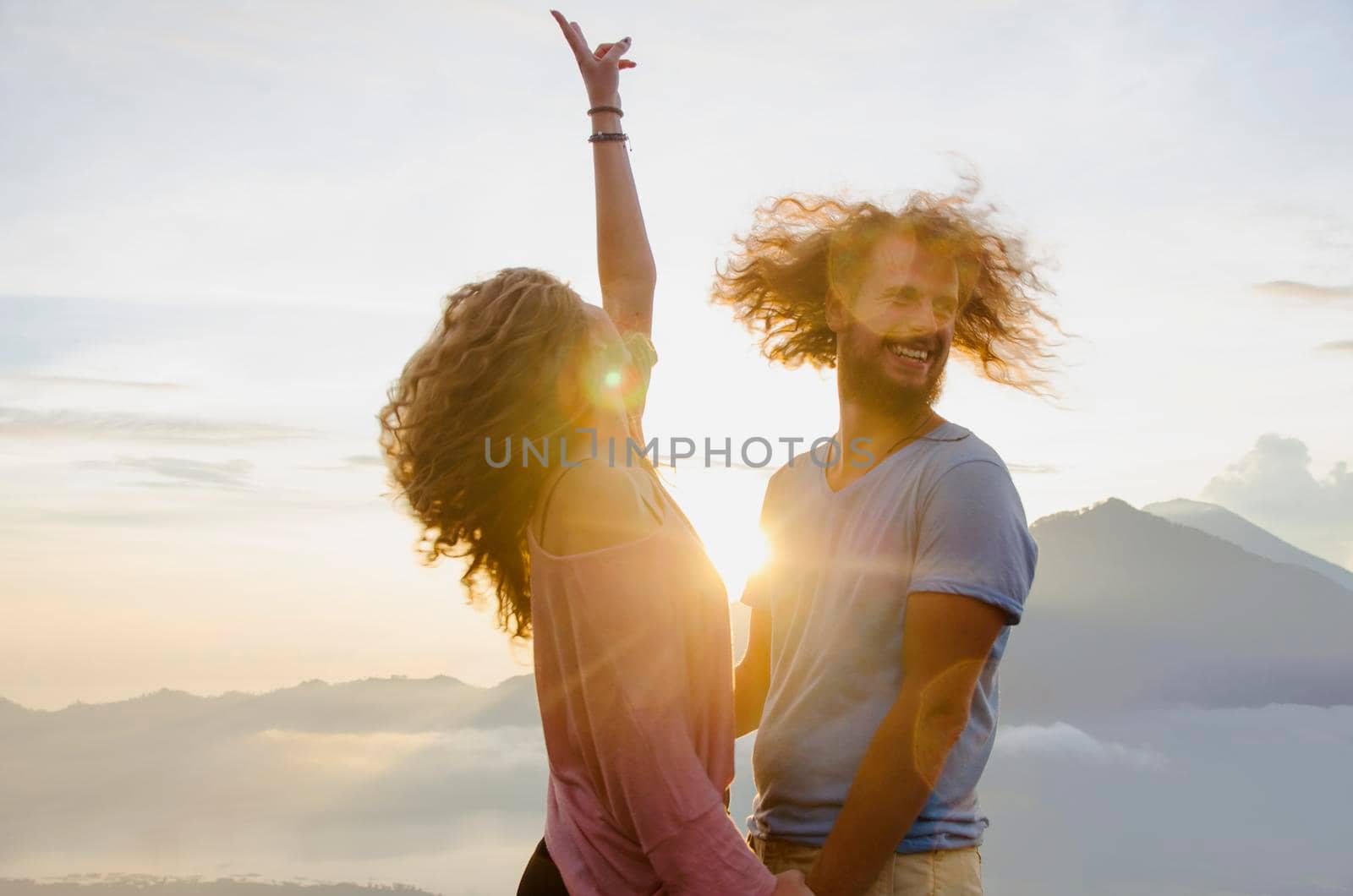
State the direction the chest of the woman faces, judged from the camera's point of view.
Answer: to the viewer's right

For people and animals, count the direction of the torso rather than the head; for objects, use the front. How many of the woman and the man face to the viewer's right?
1

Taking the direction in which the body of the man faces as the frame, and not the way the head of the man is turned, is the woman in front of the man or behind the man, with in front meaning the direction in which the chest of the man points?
in front

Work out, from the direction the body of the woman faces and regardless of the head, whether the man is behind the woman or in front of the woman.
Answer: in front

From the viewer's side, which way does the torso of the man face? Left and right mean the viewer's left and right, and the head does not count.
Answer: facing the viewer and to the left of the viewer

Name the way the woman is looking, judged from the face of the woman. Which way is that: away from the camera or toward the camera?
away from the camera
